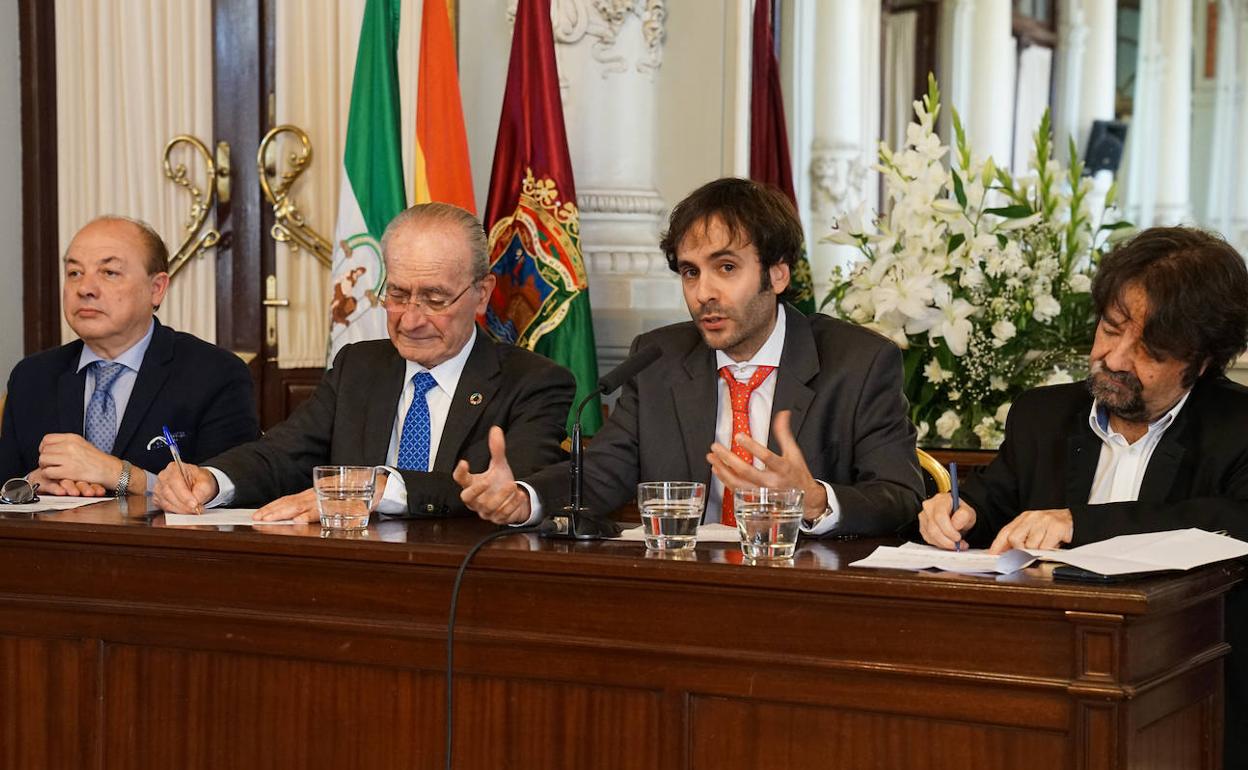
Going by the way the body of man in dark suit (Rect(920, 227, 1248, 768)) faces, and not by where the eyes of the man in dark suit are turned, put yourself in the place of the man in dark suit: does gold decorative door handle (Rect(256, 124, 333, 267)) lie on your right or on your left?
on your right

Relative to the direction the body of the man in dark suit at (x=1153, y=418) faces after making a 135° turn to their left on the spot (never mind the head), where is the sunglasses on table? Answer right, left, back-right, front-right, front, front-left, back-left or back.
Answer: back

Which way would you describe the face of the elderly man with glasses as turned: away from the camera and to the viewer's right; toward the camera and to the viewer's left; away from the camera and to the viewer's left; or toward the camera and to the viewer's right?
toward the camera and to the viewer's left

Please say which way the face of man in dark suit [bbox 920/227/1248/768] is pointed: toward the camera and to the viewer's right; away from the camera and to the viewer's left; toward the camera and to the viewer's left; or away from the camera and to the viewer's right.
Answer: toward the camera and to the viewer's left

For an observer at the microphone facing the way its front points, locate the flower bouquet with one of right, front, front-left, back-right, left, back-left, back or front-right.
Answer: front-left

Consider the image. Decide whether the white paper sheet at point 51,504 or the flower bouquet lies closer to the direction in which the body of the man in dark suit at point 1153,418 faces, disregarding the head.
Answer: the white paper sheet

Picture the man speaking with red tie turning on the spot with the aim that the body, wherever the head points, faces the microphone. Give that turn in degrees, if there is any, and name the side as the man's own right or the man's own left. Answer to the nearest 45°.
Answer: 0° — they already face it

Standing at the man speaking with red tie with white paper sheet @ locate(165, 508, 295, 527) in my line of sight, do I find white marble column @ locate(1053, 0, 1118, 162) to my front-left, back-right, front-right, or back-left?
back-right

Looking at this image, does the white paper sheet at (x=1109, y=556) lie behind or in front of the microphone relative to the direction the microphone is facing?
in front

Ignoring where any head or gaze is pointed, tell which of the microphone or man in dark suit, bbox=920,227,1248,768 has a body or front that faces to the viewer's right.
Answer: the microphone

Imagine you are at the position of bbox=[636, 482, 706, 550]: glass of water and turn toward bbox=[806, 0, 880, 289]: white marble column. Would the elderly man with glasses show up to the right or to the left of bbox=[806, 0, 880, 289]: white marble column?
left

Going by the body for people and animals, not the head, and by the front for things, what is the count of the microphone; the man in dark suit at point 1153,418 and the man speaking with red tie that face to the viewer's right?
1

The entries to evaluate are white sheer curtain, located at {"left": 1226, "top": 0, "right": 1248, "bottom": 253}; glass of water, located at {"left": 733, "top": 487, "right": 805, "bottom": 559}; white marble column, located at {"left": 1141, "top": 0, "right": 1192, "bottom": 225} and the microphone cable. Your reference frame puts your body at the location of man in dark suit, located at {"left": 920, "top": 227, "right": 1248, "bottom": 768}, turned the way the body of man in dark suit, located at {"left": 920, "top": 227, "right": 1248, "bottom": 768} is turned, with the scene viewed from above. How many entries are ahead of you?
2

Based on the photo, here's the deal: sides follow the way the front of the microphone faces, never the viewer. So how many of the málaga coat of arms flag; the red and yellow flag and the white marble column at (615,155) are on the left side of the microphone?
3

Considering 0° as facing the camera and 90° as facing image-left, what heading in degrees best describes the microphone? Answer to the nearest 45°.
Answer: approximately 270°

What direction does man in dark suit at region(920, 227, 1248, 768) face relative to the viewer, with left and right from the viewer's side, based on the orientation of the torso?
facing the viewer and to the left of the viewer

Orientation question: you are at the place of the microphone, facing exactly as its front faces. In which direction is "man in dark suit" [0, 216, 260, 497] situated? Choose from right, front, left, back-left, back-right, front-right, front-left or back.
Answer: back-left
